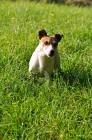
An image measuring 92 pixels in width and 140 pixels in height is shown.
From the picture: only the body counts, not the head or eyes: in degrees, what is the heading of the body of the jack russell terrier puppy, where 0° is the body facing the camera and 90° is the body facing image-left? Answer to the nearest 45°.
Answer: approximately 315°
